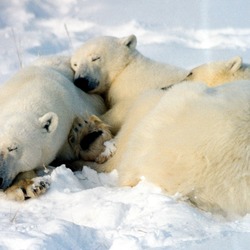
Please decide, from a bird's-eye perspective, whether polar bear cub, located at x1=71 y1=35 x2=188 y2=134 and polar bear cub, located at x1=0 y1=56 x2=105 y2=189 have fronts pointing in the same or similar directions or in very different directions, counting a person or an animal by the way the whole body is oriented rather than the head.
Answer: same or similar directions

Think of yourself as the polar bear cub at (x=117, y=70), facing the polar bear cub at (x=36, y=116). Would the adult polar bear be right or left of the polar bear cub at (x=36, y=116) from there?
left

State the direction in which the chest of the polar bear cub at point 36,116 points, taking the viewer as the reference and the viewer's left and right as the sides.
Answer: facing the viewer and to the left of the viewer

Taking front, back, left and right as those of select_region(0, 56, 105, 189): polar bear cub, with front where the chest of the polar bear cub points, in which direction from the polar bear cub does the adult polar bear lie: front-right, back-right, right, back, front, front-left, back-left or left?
left

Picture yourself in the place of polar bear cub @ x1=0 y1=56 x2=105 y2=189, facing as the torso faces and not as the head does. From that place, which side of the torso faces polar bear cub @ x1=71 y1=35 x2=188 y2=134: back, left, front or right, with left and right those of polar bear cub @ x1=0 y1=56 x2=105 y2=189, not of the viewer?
back

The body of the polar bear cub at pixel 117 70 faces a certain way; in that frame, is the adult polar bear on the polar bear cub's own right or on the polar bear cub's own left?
on the polar bear cub's own left

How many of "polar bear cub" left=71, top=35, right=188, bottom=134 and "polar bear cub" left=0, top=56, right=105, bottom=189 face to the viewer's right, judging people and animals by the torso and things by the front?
0

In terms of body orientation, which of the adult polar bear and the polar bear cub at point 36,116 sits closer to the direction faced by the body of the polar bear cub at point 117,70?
the polar bear cub

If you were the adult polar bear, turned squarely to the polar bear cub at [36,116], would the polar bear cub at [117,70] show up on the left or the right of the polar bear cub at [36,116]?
right
